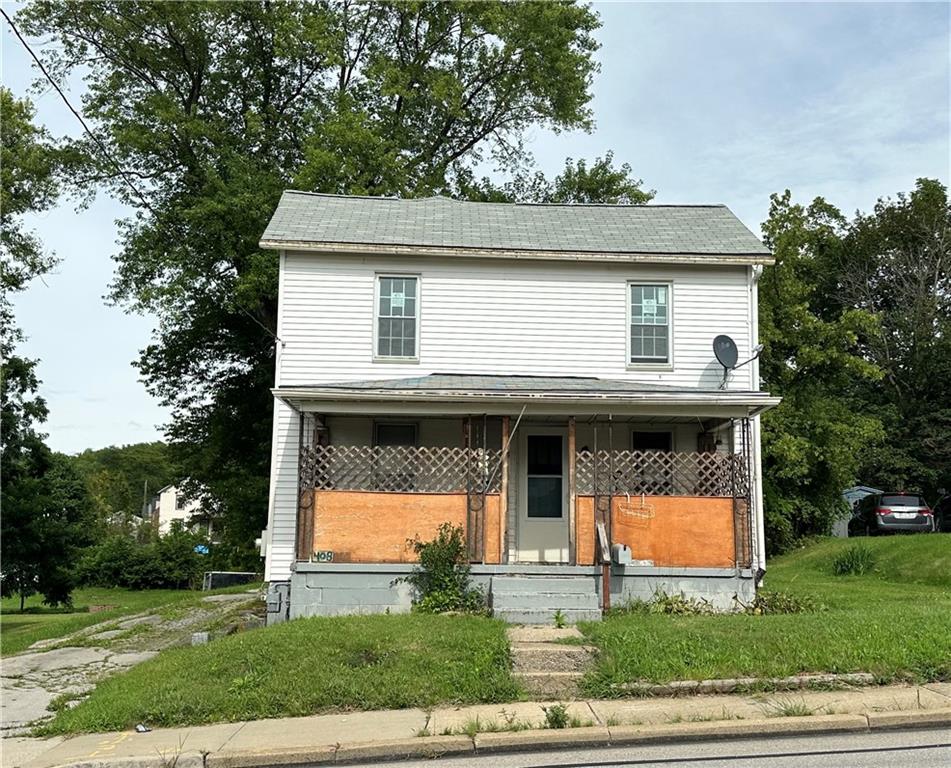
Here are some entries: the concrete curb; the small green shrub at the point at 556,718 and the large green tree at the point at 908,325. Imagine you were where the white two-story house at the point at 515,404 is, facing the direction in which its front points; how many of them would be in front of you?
2

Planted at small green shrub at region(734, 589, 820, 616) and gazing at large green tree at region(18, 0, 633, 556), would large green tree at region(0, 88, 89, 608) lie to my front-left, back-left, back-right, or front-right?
front-left

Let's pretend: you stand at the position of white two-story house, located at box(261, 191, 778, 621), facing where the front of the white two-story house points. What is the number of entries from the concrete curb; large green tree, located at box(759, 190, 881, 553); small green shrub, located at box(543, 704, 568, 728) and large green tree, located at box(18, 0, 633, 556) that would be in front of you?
2

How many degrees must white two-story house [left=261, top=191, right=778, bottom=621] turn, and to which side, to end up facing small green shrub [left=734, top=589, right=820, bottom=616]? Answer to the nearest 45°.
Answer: approximately 45° to its left

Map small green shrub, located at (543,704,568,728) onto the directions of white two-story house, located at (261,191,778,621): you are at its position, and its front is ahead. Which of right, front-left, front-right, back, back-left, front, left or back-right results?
front

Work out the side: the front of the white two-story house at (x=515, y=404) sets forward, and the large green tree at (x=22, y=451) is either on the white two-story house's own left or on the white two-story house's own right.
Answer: on the white two-story house's own right

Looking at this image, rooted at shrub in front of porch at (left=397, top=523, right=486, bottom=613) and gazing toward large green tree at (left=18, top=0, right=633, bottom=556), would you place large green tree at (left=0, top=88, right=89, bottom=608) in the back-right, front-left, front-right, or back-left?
front-left

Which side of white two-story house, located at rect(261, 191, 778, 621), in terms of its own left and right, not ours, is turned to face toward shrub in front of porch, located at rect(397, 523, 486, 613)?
front

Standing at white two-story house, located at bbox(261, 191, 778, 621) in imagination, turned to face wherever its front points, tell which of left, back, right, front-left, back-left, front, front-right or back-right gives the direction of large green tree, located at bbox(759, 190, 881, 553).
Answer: back-left

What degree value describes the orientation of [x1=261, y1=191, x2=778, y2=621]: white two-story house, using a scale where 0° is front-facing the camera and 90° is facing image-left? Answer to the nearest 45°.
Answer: approximately 0°

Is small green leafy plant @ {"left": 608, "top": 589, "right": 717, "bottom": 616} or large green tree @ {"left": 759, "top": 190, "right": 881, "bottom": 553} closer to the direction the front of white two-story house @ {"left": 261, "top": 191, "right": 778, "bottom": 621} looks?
the small green leafy plant

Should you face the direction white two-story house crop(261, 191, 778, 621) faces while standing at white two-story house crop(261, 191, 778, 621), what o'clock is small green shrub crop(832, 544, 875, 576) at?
The small green shrub is roughly at 8 o'clock from the white two-story house.

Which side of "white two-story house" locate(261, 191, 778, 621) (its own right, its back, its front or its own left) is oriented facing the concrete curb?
front
